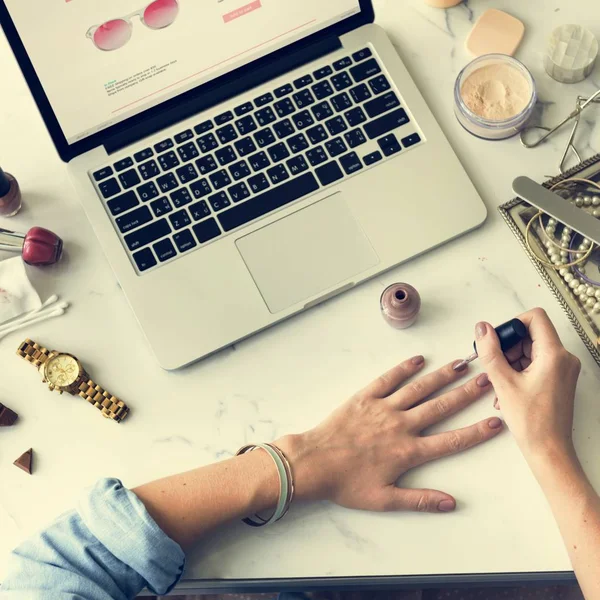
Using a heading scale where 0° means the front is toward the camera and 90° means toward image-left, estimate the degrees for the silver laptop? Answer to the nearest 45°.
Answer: approximately 315°
